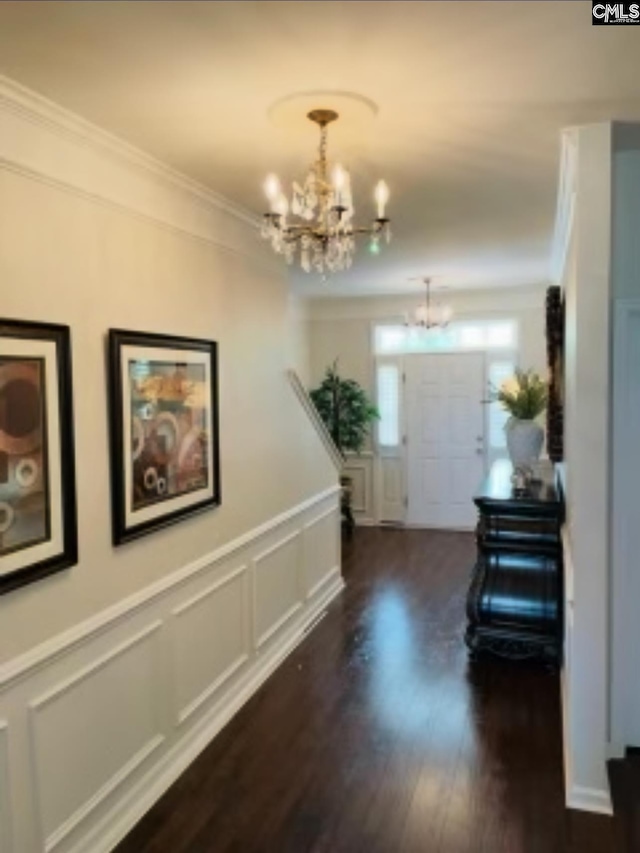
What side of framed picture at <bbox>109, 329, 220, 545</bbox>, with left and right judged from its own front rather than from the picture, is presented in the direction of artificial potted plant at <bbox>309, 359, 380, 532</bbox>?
left

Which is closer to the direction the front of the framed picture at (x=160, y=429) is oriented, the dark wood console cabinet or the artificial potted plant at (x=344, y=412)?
the dark wood console cabinet

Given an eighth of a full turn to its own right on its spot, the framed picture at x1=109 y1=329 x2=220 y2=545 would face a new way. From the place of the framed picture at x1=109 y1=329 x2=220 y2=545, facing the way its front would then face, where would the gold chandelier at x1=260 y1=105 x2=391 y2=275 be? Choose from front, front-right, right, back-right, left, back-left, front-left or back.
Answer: front-left

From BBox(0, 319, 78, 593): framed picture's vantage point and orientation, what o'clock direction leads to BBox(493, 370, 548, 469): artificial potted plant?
The artificial potted plant is roughly at 10 o'clock from the framed picture.

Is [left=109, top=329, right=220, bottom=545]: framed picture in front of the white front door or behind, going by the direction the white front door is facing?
in front

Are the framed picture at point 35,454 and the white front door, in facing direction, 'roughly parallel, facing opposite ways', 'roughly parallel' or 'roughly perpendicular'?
roughly perpendicular

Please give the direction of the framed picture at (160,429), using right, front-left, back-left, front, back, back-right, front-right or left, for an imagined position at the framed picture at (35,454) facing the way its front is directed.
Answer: left

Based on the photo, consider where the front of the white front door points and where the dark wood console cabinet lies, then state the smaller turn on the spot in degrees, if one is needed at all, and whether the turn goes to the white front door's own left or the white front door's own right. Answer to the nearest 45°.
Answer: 0° — it already faces it

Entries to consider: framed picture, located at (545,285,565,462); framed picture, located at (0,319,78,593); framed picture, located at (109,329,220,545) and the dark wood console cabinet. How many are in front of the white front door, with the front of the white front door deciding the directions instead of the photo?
4

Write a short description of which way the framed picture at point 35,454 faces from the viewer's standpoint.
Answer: facing the viewer and to the right of the viewer

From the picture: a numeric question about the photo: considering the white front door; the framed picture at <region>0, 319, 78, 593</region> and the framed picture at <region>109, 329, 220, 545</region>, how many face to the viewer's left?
0

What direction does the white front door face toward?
toward the camera

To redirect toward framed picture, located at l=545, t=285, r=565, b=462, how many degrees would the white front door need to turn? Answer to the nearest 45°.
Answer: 0° — it already faces it

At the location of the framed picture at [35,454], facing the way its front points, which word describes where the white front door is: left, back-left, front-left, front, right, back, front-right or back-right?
left

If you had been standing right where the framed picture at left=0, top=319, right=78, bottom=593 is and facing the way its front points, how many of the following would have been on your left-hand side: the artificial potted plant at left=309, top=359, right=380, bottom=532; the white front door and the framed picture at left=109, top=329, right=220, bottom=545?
3
